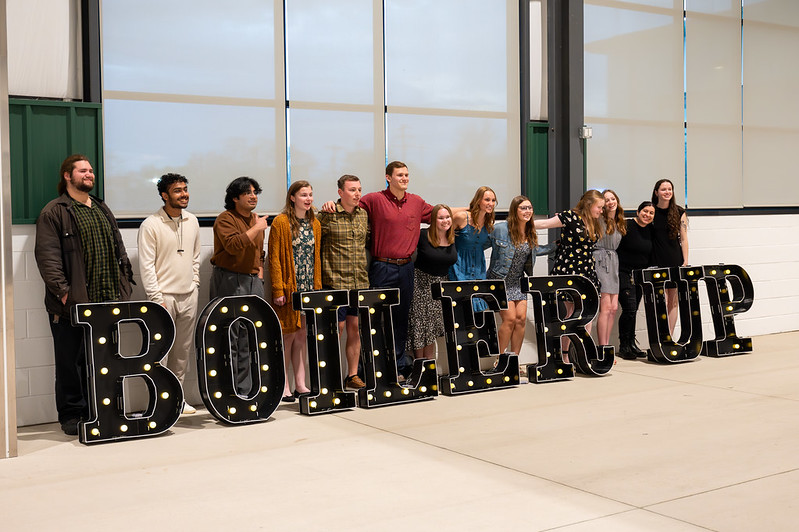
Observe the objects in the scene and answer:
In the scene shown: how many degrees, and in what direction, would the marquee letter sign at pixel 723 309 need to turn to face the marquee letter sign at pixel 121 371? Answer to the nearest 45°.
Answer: approximately 90° to its right

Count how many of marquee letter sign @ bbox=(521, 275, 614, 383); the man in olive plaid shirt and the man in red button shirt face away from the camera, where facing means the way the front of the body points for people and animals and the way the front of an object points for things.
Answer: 0

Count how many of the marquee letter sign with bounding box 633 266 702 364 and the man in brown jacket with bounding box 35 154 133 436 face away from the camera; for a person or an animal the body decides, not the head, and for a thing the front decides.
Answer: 0

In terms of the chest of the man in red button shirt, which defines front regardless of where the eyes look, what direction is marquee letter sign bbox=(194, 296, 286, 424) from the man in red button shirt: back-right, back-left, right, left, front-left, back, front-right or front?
right

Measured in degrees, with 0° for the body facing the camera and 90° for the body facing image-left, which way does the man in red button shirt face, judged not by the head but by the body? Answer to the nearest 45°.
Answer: approximately 315°

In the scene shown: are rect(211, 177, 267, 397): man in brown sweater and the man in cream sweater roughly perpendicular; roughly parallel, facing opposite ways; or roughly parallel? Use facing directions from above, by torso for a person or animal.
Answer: roughly parallel

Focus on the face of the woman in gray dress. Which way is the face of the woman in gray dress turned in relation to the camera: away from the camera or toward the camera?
toward the camera

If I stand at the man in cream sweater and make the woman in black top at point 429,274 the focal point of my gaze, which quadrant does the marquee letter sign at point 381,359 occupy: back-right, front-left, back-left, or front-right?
front-right

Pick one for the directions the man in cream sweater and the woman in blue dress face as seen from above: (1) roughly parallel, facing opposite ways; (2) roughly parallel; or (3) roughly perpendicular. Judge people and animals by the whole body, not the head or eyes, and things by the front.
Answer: roughly parallel

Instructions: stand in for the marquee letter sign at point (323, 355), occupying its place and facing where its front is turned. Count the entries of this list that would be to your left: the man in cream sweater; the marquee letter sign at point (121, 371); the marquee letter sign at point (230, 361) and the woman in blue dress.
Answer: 1

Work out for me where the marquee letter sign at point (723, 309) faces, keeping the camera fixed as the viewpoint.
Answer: facing the viewer and to the right of the viewer

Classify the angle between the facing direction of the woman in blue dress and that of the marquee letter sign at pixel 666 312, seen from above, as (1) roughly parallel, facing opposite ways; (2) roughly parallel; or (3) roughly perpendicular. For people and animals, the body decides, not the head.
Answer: roughly parallel

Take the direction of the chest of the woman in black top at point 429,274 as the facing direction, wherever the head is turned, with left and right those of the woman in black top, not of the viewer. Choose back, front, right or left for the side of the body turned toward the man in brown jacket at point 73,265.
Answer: right

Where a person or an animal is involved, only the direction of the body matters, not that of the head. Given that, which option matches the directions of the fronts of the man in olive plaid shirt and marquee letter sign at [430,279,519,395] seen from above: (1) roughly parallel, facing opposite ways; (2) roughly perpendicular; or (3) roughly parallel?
roughly parallel

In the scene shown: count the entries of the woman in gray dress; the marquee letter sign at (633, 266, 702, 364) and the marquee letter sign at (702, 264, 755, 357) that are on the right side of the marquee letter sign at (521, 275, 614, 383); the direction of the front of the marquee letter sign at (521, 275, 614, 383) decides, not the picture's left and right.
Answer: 0

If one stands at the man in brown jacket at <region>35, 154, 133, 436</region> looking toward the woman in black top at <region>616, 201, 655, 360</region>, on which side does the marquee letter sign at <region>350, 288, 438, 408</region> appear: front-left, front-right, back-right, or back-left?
front-right

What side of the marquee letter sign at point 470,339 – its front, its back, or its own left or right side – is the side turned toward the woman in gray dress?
left

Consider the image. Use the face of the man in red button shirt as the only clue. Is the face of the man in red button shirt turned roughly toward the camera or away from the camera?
toward the camera

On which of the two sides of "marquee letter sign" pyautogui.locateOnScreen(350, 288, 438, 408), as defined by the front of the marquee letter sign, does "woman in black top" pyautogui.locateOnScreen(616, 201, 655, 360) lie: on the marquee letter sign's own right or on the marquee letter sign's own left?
on the marquee letter sign's own left

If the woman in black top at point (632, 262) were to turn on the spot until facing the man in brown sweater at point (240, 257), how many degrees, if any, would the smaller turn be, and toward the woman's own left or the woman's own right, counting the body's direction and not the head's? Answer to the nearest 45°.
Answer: approximately 90° to the woman's own right

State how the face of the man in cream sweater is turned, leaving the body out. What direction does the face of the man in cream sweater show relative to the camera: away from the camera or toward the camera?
toward the camera
